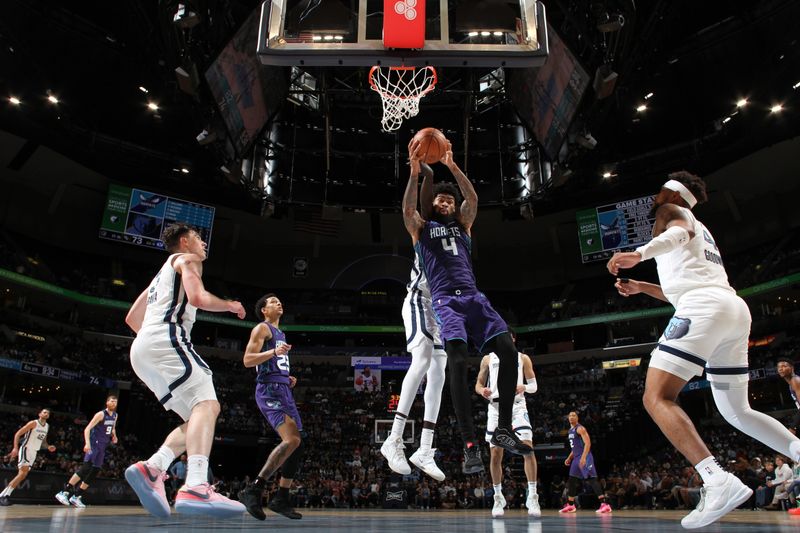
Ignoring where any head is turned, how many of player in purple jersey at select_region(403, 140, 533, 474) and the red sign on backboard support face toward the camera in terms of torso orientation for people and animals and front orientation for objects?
2

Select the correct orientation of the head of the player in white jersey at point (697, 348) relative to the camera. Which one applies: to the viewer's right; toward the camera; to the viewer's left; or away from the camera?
to the viewer's left

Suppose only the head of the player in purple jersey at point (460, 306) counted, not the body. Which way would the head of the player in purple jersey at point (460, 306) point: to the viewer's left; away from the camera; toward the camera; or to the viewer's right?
toward the camera

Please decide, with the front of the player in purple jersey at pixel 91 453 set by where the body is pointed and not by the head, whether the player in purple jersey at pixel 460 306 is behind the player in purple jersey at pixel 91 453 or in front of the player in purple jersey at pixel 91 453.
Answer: in front

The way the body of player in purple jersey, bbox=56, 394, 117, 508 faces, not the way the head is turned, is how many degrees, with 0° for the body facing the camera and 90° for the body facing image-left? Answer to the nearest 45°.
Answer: approximately 315°

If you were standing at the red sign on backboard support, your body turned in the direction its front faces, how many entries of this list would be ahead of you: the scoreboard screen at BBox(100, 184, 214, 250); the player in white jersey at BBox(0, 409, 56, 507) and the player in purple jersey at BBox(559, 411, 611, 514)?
0

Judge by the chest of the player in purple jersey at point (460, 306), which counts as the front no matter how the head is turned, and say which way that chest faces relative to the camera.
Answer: toward the camera

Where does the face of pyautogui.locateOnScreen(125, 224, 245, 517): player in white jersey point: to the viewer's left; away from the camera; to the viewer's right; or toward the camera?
to the viewer's right

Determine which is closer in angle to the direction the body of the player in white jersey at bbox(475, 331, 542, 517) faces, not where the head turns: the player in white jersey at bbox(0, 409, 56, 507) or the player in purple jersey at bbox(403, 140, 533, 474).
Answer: the player in purple jersey

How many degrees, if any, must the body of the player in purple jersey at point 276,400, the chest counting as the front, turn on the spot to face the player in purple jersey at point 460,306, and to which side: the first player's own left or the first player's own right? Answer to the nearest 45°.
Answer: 0° — they already face them

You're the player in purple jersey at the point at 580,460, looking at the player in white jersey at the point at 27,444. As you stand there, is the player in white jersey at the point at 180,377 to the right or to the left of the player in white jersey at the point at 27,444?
left

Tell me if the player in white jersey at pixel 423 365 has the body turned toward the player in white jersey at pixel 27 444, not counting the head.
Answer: no

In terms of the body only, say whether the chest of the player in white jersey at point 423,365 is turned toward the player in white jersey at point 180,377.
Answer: no
